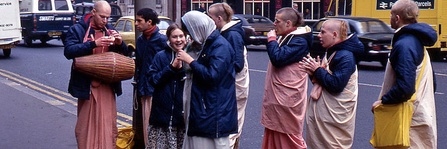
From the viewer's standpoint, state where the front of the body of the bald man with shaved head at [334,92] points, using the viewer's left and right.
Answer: facing to the left of the viewer

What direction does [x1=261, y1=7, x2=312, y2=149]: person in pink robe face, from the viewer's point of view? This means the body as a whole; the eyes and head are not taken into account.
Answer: to the viewer's left

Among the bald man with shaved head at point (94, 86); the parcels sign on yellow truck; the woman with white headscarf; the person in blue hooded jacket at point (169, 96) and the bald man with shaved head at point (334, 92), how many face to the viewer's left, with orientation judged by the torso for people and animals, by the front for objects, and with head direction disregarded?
2

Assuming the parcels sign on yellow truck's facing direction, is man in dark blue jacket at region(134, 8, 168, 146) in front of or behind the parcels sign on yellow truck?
in front

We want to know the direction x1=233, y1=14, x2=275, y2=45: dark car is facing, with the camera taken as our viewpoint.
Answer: facing away from the viewer and to the left of the viewer

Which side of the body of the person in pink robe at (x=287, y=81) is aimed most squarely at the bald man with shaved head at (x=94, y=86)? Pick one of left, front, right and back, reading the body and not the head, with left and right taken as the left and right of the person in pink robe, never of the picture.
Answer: front

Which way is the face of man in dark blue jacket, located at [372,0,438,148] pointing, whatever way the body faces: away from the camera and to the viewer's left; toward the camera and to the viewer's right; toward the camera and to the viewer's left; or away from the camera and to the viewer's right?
away from the camera and to the viewer's left

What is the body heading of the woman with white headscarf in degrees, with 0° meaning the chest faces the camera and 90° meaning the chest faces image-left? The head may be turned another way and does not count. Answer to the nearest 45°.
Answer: approximately 90°

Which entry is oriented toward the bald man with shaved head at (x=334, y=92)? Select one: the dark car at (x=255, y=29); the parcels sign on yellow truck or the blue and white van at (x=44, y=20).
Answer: the parcels sign on yellow truck
